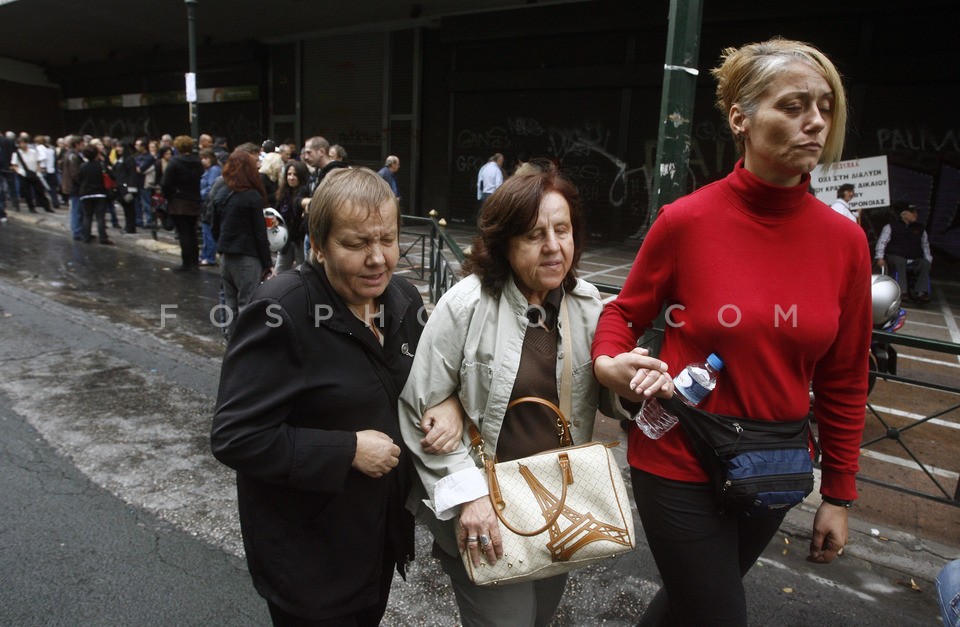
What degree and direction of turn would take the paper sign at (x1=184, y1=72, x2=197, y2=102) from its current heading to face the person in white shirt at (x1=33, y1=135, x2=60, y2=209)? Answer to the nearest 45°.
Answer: approximately 135° to its right

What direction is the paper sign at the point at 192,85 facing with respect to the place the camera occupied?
facing the viewer

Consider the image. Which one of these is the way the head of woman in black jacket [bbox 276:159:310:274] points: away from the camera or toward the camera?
toward the camera

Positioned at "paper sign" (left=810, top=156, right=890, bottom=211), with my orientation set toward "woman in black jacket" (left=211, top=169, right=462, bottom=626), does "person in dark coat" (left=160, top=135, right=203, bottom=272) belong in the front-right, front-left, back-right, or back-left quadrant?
front-right

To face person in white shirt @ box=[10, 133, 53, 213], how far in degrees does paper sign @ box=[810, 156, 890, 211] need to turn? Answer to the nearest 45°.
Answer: approximately 90° to its right

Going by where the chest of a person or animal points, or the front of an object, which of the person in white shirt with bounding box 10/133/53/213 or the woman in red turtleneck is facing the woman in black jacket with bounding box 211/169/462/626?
the person in white shirt

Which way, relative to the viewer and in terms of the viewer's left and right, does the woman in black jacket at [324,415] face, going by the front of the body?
facing the viewer and to the right of the viewer

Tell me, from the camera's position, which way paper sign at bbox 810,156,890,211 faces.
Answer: facing the viewer

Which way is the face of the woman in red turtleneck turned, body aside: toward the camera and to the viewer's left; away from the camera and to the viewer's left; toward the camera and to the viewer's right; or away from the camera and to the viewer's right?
toward the camera and to the viewer's right

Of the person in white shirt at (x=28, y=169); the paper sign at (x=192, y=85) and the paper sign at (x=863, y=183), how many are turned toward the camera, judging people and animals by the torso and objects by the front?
3

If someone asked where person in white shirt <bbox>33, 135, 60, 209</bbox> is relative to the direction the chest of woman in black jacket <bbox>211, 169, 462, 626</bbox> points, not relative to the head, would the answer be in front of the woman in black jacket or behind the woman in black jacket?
behind

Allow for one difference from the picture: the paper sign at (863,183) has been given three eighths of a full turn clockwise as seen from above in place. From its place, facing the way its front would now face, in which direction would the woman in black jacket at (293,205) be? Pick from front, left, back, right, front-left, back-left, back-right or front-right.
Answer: left

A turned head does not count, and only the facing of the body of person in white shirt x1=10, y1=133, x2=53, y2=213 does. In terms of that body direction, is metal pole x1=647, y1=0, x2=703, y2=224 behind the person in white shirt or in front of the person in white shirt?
in front

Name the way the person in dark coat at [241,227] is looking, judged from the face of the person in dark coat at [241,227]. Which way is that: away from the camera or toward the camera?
away from the camera
